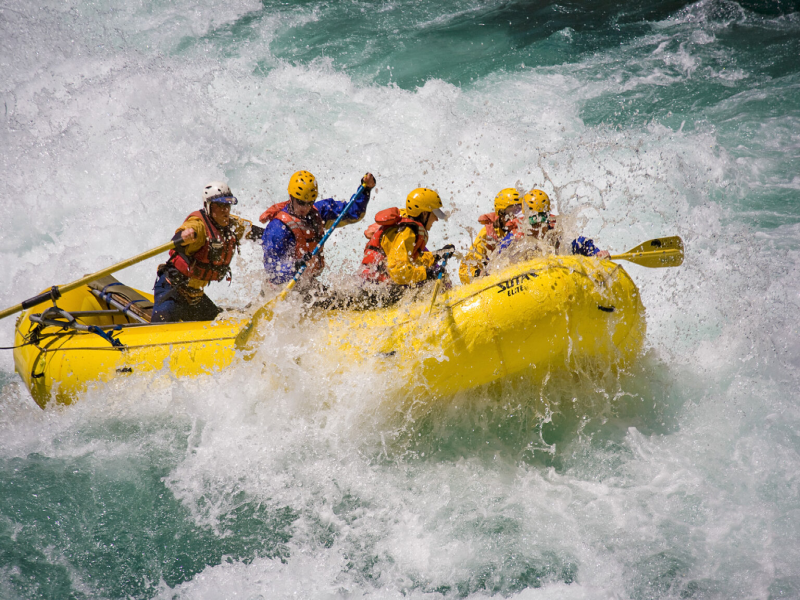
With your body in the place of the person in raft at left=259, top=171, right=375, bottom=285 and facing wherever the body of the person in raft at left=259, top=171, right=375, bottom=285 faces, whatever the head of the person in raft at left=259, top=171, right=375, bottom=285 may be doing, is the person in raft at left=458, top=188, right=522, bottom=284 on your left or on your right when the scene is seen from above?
on your left

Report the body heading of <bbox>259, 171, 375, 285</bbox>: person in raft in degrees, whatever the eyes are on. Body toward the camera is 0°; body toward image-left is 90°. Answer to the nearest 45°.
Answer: approximately 315°

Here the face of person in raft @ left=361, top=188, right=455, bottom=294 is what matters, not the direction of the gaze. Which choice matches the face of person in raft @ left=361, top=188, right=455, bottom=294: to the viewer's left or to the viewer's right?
to the viewer's right

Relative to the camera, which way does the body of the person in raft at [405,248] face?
to the viewer's right
